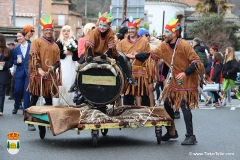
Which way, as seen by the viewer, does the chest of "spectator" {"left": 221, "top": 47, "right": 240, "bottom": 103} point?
to the viewer's left

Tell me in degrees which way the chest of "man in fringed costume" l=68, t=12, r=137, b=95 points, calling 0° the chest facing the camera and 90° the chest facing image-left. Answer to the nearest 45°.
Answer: approximately 0°

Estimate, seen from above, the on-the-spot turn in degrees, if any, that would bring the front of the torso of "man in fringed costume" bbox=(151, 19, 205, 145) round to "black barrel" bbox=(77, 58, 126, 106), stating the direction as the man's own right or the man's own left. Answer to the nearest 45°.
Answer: approximately 45° to the man's own right

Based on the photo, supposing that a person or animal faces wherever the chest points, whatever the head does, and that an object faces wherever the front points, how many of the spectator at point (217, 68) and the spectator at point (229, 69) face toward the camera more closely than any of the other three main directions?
0

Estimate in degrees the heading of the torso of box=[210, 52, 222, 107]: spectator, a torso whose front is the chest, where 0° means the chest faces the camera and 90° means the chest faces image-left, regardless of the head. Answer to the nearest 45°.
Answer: approximately 90°

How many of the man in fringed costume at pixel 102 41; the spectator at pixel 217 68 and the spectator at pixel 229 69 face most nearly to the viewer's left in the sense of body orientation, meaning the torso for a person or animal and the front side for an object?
2

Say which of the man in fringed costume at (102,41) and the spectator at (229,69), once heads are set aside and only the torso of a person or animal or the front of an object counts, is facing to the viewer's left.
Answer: the spectator
